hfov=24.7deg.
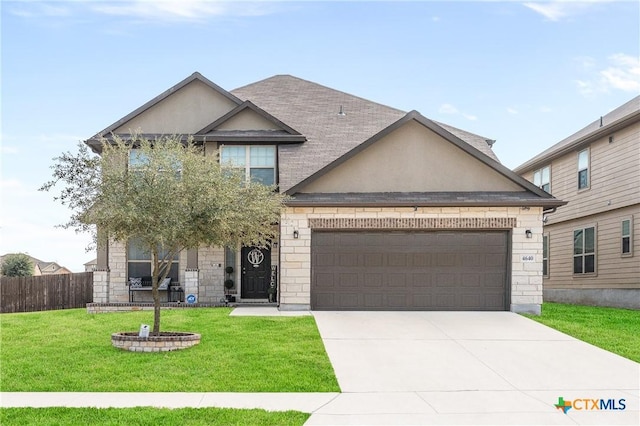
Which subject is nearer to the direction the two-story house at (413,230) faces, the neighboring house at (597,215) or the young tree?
the young tree

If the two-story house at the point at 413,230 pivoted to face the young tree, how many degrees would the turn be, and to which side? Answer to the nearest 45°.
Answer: approximately 45° to its right

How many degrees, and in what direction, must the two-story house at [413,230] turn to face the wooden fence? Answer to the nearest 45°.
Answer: approximately 135° to its right

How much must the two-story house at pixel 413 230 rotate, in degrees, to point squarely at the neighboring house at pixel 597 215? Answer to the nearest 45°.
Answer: approximately 135° to its left

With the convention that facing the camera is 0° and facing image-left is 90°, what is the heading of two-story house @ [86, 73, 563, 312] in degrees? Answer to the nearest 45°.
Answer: approximately 0°
